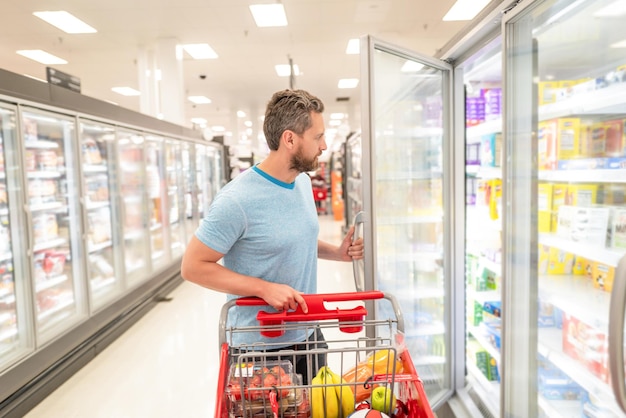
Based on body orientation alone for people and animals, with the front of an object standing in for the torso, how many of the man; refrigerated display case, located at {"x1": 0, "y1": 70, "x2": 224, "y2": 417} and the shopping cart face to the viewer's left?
0

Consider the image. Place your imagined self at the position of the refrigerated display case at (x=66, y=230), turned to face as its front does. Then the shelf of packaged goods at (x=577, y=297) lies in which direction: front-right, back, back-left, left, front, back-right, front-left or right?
front

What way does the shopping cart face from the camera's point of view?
toward the camera

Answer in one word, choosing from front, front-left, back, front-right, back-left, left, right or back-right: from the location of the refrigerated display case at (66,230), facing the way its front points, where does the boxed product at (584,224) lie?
front

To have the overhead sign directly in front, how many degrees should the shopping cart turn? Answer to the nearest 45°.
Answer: approximately 135° to its right

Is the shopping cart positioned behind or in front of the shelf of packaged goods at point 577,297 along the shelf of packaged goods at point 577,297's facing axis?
in front

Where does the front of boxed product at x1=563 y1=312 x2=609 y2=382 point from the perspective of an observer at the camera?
facing the viewer and to the left of the viewer

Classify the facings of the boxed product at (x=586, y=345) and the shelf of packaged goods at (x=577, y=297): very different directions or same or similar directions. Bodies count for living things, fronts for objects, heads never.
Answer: same or similar directions

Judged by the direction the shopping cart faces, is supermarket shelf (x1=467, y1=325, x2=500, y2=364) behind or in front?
behind

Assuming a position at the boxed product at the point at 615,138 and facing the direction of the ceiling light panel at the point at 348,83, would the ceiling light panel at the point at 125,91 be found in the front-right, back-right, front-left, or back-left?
front-left

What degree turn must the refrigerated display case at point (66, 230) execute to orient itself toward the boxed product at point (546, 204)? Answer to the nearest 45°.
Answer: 0° — it already faces it

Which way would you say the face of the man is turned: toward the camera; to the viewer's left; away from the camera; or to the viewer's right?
to the viewer's right

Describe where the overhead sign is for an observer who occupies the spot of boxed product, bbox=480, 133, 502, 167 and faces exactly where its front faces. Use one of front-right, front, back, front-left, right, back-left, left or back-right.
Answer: front-right

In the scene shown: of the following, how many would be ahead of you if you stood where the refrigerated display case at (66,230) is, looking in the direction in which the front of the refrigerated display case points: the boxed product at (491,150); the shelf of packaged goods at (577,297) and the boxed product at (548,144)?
3

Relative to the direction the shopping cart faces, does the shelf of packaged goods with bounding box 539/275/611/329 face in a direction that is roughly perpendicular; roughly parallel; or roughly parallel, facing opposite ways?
roughly perpendicular

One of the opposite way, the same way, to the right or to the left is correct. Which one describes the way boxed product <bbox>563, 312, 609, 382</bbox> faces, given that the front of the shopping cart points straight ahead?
to the right
